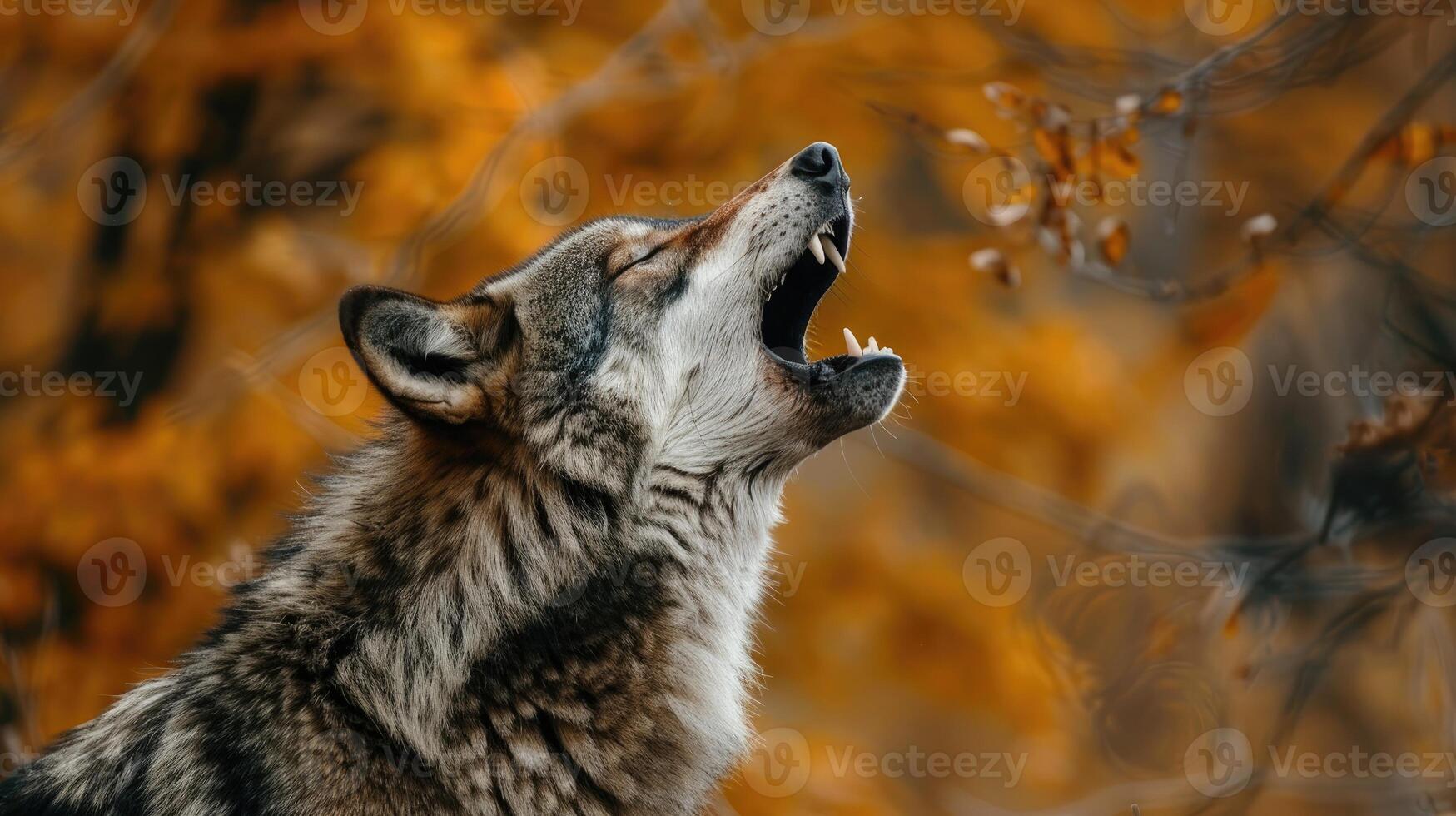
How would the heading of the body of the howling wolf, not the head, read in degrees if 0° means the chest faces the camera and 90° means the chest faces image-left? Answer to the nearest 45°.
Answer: approximately 270°
